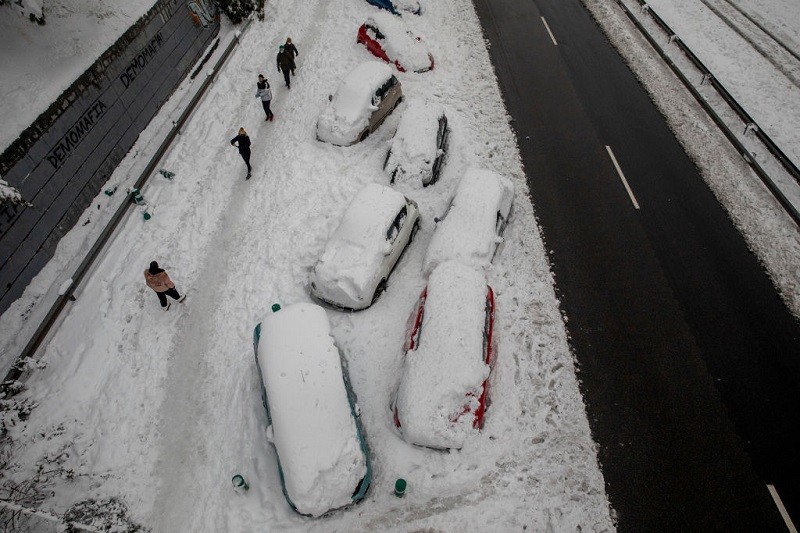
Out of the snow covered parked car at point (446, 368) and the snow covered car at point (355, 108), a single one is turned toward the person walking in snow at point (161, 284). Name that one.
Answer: the snow covered car

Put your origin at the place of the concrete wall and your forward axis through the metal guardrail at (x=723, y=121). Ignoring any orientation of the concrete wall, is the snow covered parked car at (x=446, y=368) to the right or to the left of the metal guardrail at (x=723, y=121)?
right

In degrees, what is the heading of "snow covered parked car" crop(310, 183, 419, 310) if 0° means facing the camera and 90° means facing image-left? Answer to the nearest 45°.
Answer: approximately 45°
